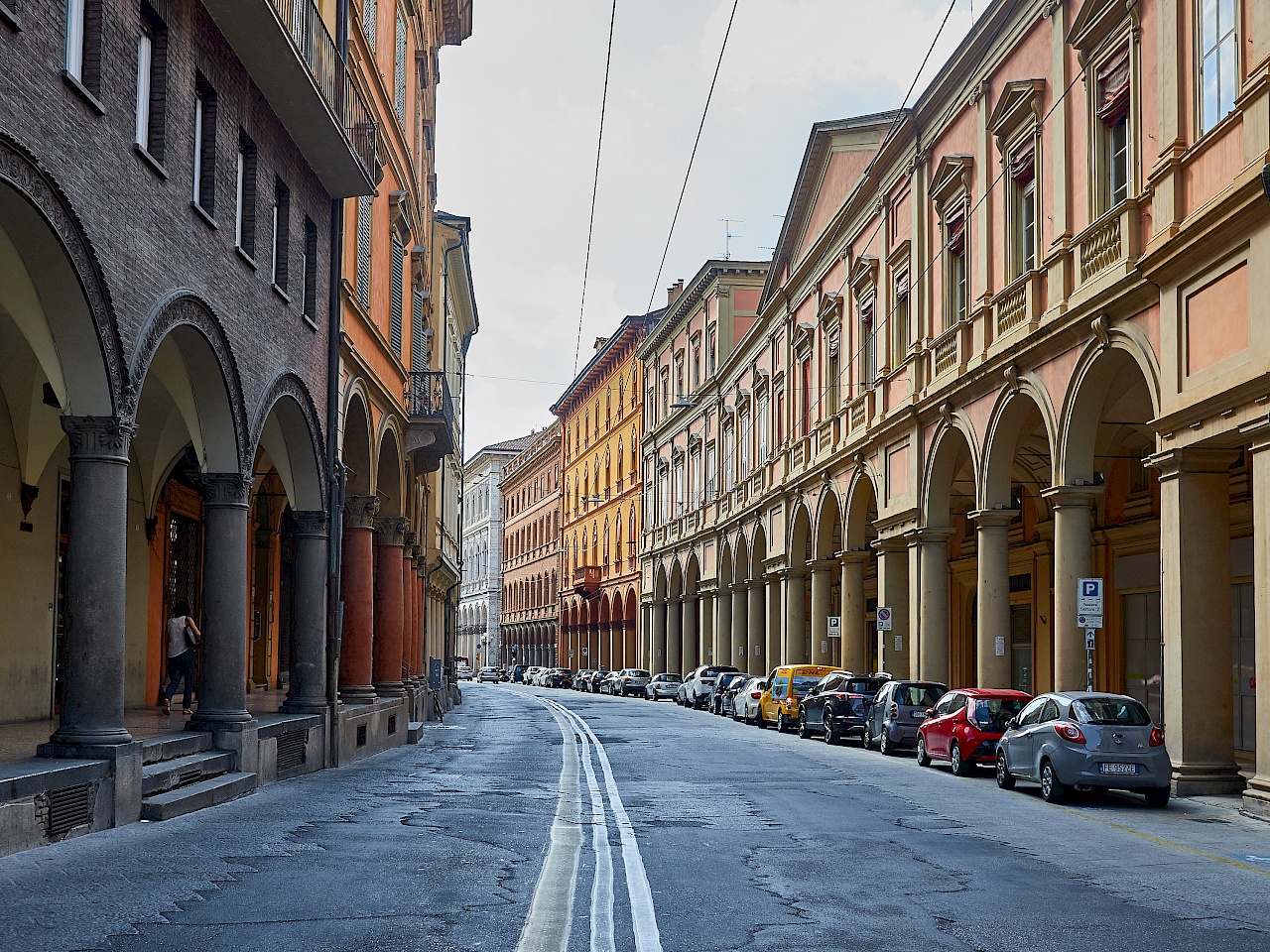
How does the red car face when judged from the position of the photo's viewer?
facing away from the viewer and to the left of the viewer

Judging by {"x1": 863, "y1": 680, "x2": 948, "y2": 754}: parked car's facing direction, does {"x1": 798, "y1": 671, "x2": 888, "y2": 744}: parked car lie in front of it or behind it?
in front

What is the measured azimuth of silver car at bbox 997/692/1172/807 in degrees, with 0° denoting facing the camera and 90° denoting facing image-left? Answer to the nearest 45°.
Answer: approximately 135°

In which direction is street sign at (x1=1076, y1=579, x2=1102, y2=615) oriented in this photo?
toward the camera

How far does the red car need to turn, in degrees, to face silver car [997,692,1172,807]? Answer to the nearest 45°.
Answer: approximately 135° to its left

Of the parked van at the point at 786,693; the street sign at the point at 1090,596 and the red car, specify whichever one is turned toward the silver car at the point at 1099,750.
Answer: the street sign

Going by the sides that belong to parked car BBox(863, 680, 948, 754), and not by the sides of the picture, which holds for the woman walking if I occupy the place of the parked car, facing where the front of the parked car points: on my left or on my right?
on my left

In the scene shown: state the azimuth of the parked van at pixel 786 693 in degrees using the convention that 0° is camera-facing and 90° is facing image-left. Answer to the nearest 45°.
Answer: approximately 135°

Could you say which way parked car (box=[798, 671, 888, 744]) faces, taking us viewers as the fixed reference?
facing away from the viewer and to the left of the viewer

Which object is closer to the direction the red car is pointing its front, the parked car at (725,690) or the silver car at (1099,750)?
the parked car

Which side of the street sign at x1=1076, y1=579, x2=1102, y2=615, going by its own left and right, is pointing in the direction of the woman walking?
right

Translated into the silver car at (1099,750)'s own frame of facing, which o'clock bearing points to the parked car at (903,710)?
The parked car is roughly at 1 o'clock from the silver car.

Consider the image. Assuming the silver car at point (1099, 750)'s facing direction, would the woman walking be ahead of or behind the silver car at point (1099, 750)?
ahead
